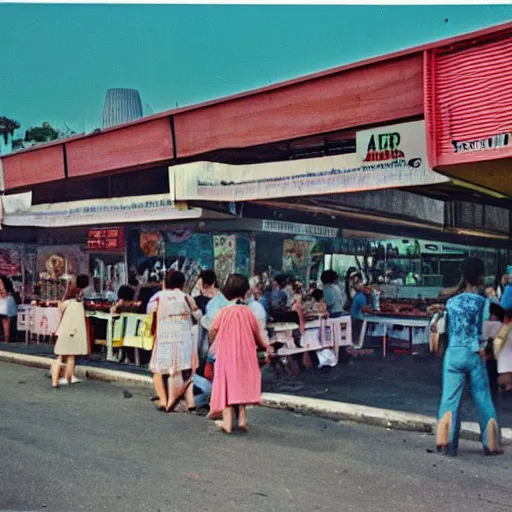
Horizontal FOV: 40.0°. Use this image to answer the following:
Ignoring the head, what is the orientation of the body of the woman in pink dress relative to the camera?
away from the camera

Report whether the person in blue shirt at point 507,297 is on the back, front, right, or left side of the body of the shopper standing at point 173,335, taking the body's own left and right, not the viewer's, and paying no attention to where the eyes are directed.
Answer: right

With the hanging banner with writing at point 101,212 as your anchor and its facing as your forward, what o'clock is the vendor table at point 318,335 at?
The vendor table is roughly at 10 o'clock from the hanging banner with writing.

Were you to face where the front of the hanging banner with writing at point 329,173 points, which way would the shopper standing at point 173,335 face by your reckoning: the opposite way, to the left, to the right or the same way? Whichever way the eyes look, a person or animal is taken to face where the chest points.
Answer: the opposite way

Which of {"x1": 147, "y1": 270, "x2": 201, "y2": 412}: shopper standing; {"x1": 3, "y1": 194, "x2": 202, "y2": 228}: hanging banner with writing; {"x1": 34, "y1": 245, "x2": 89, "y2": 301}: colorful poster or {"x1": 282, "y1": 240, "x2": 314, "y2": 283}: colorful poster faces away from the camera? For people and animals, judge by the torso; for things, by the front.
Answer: the shopper standing

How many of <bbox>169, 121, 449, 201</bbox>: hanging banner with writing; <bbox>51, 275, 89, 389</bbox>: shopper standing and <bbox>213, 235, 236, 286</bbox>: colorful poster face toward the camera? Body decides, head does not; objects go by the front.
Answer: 2

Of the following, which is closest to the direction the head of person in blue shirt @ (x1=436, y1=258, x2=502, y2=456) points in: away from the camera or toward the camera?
away from the camera

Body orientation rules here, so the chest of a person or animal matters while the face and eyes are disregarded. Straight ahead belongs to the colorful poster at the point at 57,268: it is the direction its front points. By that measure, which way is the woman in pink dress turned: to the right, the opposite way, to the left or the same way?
the opposite way

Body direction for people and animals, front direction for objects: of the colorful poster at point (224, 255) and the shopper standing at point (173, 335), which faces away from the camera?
the shopper standing

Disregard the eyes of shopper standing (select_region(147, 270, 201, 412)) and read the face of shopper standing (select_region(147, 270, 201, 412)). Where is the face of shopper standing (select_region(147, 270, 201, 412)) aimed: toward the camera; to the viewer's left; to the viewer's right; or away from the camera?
away from the camera
